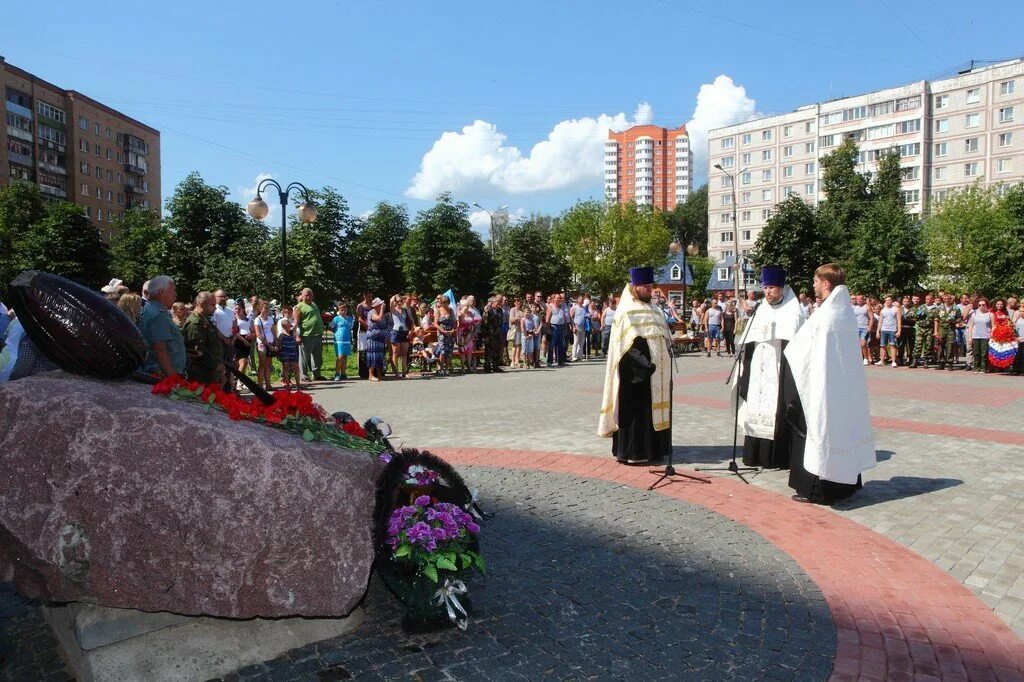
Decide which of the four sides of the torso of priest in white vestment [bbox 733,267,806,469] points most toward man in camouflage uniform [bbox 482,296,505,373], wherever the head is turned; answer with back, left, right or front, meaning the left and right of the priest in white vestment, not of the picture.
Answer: right

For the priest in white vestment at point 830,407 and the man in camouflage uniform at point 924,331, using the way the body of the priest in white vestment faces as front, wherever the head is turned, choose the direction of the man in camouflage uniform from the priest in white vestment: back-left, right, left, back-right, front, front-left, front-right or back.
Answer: right

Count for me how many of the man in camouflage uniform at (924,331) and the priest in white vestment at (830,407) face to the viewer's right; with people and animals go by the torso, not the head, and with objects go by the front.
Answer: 0

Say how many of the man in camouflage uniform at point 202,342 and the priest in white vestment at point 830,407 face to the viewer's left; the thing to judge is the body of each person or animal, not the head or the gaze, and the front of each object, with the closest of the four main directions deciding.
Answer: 1

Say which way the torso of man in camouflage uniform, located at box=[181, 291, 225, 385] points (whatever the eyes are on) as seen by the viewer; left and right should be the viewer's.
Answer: facing to the right of the viewer

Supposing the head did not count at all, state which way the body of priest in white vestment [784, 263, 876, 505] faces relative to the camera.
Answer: to the viewer's left

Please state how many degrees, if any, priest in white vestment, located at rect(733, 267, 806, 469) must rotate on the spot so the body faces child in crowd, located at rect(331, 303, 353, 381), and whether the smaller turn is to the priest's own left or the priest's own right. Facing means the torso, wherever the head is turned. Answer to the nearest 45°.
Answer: approximately 90° to the priest's own right

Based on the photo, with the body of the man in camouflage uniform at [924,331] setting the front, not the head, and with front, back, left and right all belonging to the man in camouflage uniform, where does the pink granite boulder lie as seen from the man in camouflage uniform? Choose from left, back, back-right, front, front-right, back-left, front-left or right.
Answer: front-left

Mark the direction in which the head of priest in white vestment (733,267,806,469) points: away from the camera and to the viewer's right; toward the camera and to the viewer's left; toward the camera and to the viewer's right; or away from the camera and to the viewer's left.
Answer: toward the camera and to the viewer's left

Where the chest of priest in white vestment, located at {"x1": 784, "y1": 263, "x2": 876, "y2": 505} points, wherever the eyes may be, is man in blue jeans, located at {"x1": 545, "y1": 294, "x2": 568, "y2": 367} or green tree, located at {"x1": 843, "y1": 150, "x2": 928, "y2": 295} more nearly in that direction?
the man in blue jeans

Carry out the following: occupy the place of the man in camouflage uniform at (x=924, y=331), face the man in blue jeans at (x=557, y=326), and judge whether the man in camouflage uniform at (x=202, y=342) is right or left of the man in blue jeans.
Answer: left
